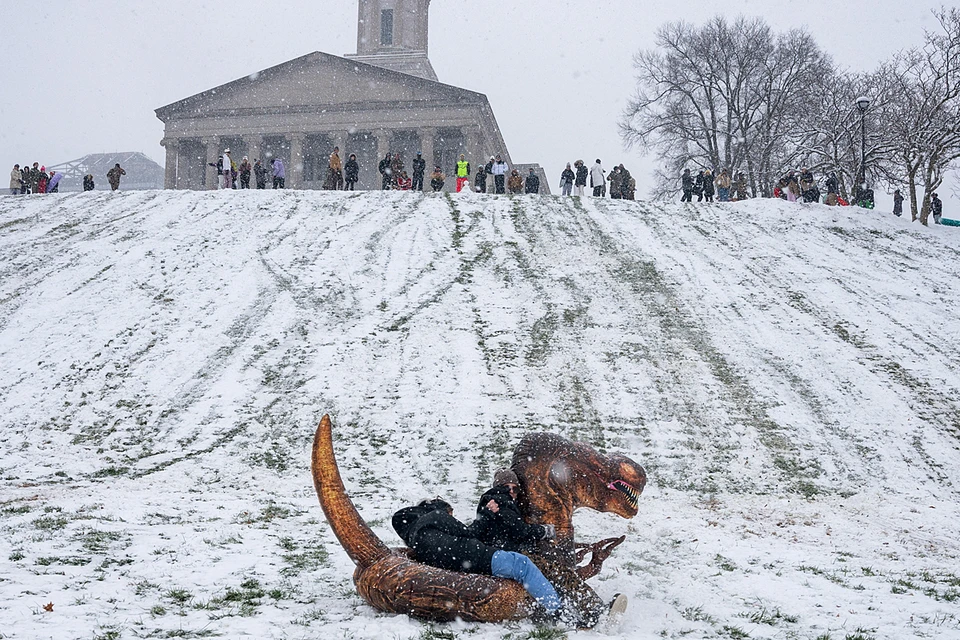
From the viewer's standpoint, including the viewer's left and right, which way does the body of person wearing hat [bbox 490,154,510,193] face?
facing the viewer

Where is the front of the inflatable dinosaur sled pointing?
to the viewer's right

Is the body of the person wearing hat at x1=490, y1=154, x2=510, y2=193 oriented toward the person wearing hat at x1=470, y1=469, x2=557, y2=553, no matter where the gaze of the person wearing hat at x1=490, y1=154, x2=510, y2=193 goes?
yes

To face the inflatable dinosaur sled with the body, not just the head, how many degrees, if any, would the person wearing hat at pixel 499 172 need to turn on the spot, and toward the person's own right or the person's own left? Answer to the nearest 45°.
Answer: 0° — they already face it

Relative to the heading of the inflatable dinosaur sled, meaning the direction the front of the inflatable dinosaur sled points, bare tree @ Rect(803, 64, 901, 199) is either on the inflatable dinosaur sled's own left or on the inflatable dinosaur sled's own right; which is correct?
on the inflatable dinosaur sled's own left

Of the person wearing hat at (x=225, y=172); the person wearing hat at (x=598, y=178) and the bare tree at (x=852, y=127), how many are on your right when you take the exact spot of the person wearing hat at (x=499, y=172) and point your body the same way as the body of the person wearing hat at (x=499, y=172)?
1

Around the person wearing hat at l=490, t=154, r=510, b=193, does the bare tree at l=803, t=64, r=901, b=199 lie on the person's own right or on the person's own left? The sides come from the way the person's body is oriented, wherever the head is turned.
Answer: on the person's own left

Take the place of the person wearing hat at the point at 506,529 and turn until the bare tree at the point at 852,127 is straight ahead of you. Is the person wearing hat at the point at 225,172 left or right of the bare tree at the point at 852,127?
left

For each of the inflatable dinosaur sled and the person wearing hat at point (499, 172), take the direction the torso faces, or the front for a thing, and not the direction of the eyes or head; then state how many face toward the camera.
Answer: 1

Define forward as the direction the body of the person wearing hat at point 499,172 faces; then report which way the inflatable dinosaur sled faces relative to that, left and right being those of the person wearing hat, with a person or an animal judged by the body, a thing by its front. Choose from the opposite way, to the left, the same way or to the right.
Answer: to the left

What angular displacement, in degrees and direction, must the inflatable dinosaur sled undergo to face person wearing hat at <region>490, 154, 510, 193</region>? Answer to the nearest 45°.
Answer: approximately 90° to its left

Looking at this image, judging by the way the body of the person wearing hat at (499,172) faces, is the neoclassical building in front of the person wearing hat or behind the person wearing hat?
behind

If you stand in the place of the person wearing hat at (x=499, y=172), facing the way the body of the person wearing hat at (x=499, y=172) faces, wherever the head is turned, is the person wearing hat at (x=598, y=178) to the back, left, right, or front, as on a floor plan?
left

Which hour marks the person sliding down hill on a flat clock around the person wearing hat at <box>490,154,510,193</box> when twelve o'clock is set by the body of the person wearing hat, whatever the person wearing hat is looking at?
The person sliding down hill is roughly at 12 o'clock from the person wearing hat.
